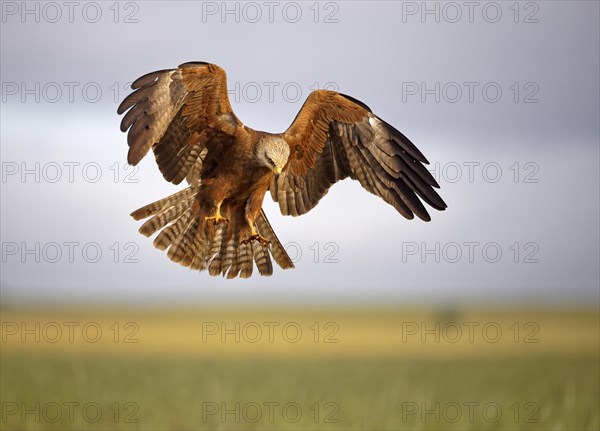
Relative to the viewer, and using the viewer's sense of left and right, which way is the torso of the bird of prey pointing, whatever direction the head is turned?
facing the viewer and to the right of the viewer
